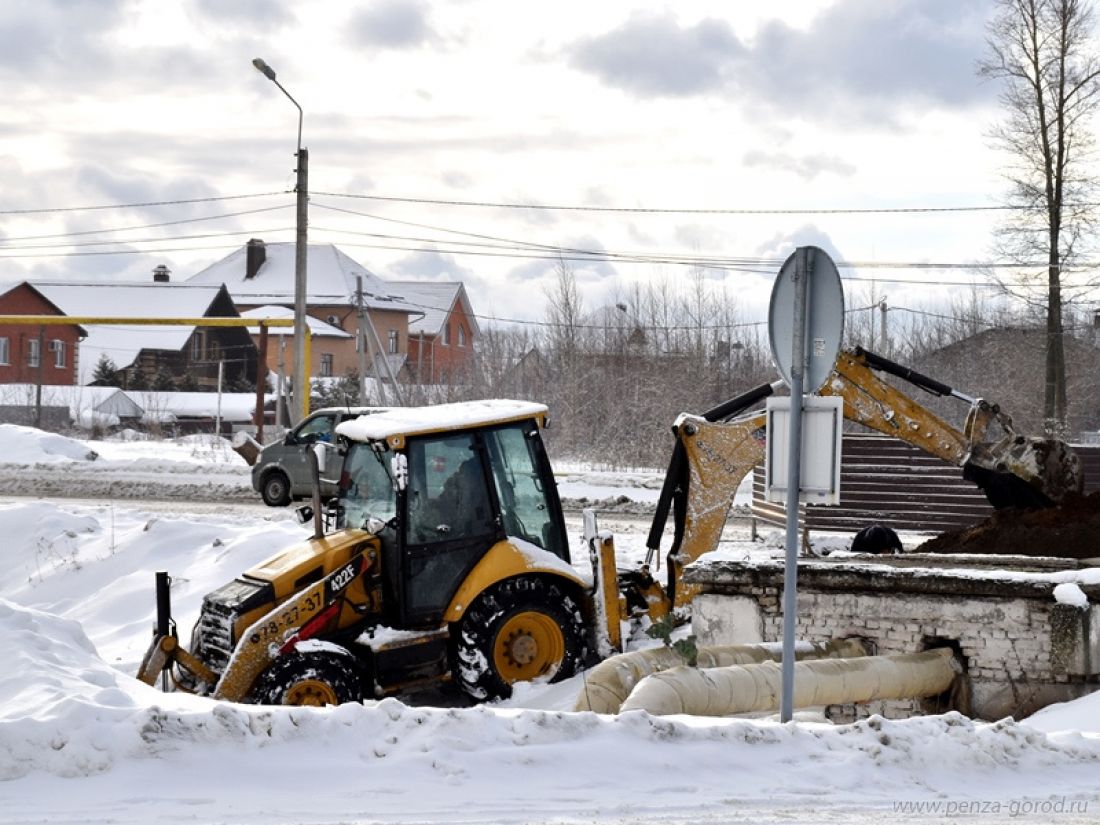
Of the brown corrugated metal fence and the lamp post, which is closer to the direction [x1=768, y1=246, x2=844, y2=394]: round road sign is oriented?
the brown corrugated metal fence

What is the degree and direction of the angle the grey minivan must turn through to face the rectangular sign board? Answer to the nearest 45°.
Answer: approximately 90° to its left

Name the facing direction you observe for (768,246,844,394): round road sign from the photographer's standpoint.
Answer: facing away from the viewer and to the right of the viewer

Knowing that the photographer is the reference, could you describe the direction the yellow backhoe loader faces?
facing the viewer and to the left of the viewer

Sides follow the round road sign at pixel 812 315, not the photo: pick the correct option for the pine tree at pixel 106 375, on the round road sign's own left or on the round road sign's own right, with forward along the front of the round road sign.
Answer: on the round road sign's own left

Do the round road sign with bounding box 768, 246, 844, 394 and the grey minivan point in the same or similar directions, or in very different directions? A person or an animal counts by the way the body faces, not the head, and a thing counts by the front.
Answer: very different directions

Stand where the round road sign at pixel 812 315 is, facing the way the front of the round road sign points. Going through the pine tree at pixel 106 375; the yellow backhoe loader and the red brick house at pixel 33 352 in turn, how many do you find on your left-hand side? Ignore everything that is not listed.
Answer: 3

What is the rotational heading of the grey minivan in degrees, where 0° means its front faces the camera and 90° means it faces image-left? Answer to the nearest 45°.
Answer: approximately 90°

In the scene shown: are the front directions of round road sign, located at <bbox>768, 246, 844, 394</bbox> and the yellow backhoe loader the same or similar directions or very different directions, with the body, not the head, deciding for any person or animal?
very different directions

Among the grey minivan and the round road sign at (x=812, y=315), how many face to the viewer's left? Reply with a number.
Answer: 1

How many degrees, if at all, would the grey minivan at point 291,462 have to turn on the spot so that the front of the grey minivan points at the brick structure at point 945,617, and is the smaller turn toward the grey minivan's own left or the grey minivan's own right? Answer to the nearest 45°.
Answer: approximately 90° to the grey minivan's own left
